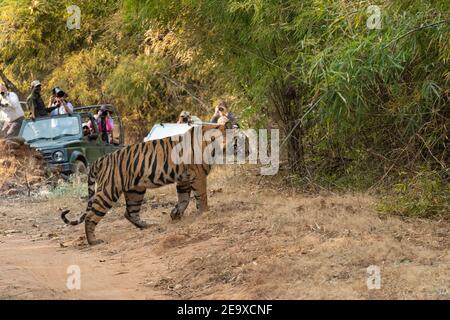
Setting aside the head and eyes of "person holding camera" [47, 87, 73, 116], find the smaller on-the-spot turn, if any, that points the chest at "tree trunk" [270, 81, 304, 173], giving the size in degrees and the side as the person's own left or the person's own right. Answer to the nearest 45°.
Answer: approximately 45° to the person's own left

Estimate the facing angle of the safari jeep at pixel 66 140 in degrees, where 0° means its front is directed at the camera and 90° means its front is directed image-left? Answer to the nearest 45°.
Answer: approximately 45°

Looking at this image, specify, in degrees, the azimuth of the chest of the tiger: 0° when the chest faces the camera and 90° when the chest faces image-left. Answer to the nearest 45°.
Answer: approximately 225°

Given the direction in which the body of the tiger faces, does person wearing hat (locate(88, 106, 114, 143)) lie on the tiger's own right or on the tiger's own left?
on the tiger's own left

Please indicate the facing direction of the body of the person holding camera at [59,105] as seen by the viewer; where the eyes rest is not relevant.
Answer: toward the camera

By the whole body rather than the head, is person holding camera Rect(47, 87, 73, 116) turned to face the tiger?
yes

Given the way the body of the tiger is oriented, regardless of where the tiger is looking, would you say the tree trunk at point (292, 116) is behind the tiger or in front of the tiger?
in front

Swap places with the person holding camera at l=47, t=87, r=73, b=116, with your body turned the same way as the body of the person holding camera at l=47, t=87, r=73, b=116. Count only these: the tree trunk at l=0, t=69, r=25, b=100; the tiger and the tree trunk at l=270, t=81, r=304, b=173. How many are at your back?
1
